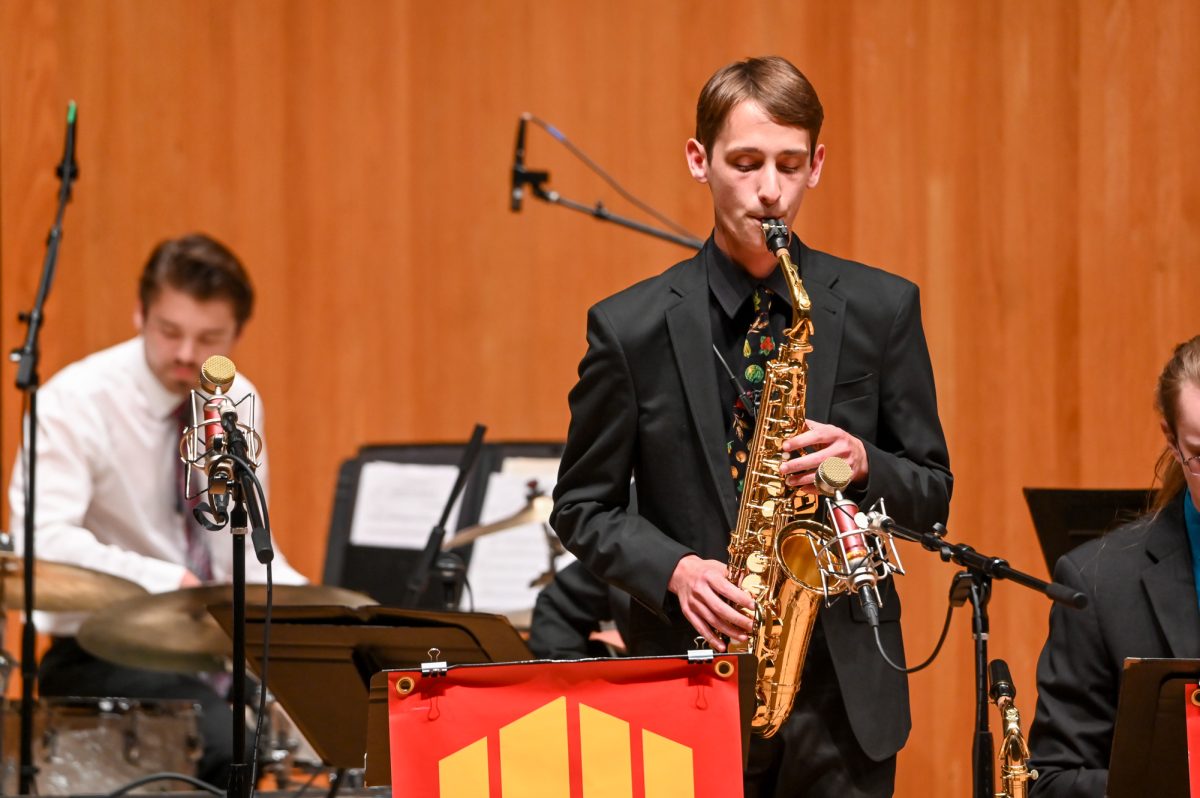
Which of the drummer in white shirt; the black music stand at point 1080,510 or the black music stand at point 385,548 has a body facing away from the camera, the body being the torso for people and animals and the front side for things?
the black music stand at point 1080,510

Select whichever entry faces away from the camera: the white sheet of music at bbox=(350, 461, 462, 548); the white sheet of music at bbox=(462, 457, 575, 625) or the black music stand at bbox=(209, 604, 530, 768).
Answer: the black music stand

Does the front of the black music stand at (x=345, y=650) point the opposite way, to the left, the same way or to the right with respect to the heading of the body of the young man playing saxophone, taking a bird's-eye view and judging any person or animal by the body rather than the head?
the opposite way

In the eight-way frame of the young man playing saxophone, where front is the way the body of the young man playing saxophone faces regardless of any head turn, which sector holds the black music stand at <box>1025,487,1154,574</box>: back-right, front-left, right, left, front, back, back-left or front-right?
back-left

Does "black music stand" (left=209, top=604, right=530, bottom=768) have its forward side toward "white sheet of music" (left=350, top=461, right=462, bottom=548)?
yes

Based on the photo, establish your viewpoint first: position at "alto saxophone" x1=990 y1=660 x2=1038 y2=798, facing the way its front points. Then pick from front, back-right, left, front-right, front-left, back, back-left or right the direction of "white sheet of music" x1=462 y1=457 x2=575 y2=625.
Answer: back

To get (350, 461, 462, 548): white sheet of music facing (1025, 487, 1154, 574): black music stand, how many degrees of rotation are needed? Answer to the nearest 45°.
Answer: approximately 45° to its left

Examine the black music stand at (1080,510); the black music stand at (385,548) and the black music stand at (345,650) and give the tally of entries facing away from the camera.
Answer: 2

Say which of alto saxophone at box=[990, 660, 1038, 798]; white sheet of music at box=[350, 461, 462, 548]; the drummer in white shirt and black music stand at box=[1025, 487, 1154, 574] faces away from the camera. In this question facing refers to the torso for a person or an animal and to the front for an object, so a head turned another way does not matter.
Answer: the black music stand

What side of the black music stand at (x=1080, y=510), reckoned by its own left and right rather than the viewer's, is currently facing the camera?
back

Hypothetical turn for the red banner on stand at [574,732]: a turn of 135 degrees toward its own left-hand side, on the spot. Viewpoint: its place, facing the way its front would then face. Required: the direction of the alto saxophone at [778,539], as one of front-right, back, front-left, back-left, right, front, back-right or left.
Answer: front

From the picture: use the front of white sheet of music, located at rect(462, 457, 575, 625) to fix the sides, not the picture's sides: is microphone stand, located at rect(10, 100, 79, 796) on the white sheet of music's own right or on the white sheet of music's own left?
on the white sheet of music's own right

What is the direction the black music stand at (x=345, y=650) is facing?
away from the camera

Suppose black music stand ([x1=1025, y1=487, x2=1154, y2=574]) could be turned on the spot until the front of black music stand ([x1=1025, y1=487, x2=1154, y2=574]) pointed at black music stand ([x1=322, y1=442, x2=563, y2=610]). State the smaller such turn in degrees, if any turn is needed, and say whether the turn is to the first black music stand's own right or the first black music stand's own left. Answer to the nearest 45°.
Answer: approximately 45° to the first black music stand's own left
